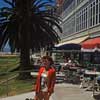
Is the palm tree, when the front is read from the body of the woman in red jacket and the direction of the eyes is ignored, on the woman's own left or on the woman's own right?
on the woman's own right

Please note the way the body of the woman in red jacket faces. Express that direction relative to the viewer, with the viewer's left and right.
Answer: facing the viewer and to the left of the viewer
